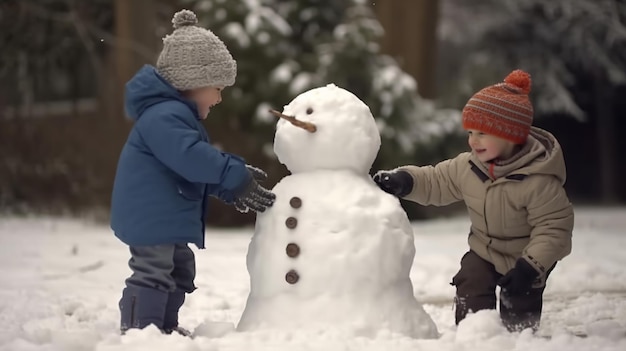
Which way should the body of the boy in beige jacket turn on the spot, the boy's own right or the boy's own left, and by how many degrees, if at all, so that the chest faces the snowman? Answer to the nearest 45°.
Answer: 0° — they already face it

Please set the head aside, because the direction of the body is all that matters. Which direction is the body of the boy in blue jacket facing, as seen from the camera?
to the viewer's right

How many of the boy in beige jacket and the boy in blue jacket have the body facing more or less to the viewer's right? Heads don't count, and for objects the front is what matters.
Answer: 1

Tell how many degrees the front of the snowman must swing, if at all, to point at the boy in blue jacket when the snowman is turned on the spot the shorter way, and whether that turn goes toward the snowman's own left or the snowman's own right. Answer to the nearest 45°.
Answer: approximately 45° to the snowman's own right

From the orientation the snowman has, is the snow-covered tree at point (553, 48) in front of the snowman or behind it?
behind

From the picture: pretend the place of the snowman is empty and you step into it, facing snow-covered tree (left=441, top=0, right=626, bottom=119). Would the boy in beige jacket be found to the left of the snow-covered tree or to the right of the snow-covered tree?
right

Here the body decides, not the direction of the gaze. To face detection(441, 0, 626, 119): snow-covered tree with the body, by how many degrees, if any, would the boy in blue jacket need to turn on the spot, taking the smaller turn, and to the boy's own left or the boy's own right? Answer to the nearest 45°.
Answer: approximately 45° to the boy's own left

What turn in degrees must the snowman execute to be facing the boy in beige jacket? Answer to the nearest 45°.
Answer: approximately 135° to its left

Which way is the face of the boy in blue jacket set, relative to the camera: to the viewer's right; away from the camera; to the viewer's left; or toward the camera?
to the viewer's right

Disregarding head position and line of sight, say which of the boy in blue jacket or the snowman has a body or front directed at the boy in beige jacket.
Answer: the boy in blue jacket
